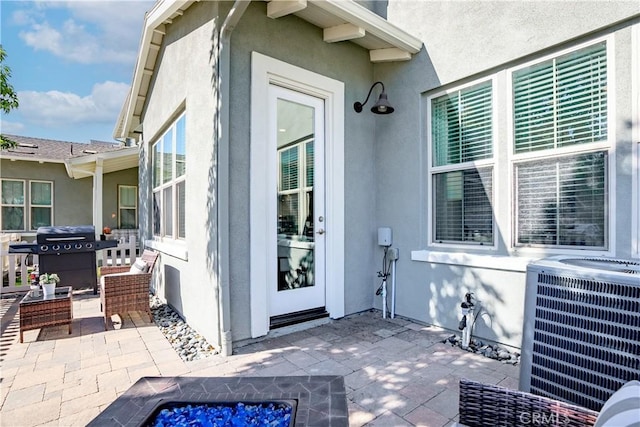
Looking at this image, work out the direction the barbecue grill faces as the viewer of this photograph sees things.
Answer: facing the viewer

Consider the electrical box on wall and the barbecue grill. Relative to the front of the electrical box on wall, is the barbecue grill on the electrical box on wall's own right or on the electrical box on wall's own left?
on the electrical box on wall's own right

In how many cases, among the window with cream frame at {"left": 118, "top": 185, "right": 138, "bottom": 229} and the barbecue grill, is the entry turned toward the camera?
2

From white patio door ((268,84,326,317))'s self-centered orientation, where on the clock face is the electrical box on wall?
The electrical box on wall is roughly at 10 o'clock from the white patio door.

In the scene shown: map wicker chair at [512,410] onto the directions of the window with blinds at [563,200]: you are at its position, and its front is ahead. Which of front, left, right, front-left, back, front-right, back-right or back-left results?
front-left

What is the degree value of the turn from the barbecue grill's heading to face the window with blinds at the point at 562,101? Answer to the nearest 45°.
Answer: approximately 45° to its left

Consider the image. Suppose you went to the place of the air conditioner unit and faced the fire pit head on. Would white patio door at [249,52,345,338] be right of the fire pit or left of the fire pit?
right

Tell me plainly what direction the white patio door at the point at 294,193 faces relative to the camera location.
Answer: facing the viewer and to the right of the viewer

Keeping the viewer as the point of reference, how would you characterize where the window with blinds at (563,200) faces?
facing the viewer and to the left of the viewer

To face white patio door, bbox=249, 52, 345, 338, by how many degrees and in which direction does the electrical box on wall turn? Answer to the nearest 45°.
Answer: approximately 45° to its right

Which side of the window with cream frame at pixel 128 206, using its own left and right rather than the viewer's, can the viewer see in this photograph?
front

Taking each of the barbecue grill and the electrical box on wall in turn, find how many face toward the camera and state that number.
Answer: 2

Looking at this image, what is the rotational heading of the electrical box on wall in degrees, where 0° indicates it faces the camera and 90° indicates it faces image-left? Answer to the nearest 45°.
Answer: approximately 0°

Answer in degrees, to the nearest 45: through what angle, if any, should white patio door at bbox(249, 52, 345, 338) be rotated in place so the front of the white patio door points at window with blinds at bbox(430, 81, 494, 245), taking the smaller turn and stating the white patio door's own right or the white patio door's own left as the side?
approximately 45° to the white patio door's own left

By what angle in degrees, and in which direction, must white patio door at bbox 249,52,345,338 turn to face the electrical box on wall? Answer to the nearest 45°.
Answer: approximately 45° to its left

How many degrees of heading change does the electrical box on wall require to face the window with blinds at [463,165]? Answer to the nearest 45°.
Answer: approximately 45° to its left
